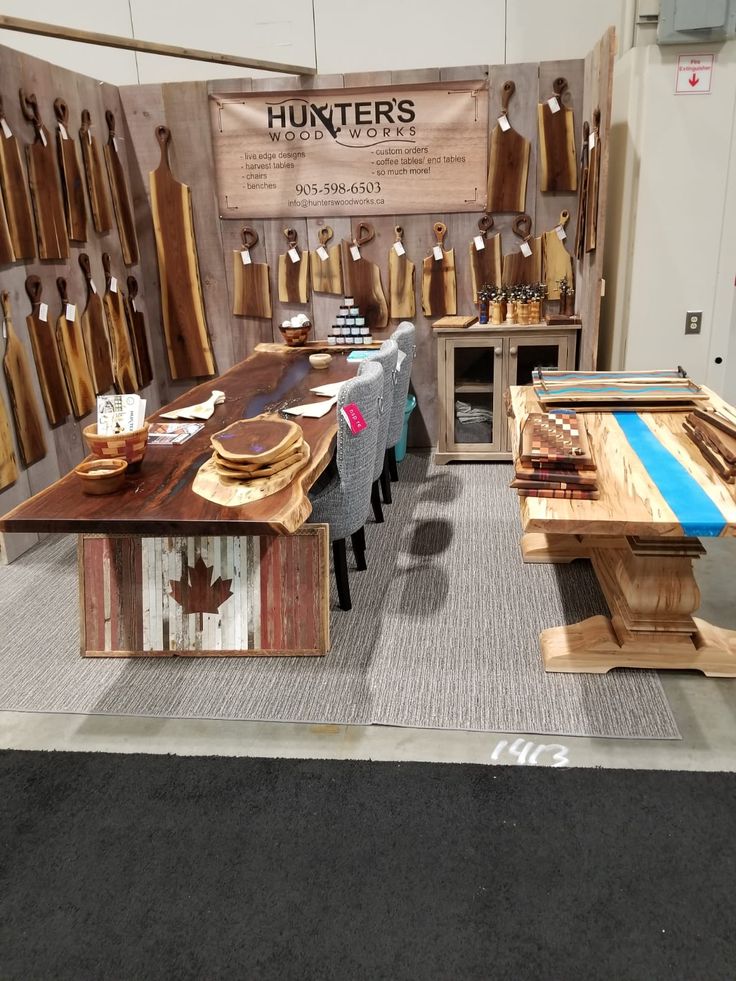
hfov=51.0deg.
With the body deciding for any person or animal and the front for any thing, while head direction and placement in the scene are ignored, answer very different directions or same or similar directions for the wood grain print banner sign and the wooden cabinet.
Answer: same or similar directions

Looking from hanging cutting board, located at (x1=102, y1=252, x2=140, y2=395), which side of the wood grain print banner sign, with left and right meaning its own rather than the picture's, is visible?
right

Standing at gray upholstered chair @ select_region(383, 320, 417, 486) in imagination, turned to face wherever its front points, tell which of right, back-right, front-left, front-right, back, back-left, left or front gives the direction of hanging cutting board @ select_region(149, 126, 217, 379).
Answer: front-right

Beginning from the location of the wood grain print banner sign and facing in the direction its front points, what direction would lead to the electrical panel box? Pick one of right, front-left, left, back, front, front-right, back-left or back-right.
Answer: front-left

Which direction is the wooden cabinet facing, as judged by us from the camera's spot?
facing the viewer

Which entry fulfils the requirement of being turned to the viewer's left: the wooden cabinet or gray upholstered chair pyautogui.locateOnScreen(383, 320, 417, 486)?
the gray upholstered chair

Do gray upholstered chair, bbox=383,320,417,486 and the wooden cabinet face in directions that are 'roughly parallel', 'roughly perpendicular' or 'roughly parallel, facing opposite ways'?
roughly perpendicular

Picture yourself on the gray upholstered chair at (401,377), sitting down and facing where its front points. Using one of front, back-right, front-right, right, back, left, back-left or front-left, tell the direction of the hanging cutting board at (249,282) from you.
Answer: front-right

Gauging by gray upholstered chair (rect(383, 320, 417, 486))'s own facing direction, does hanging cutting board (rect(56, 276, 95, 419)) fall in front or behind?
in front

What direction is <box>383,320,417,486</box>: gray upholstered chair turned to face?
to the viewer's left

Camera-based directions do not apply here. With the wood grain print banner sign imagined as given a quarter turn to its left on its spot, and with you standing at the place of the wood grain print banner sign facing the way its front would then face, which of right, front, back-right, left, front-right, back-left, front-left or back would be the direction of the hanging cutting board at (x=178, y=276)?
back

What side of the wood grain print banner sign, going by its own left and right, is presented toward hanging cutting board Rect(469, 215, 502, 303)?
left

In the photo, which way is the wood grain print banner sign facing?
toward the camera

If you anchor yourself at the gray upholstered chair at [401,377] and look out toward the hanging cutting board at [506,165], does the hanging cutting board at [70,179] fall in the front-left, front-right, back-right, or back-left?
back-left

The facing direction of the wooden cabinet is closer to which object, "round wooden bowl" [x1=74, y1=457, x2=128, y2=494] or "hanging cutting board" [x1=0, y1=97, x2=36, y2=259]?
the round wooden bowl

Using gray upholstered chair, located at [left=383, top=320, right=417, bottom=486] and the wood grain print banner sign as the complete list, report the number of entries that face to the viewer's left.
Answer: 1

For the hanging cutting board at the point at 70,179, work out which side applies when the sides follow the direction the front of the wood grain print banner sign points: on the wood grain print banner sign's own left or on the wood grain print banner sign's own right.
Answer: on the wood grain print banner sign's own right
